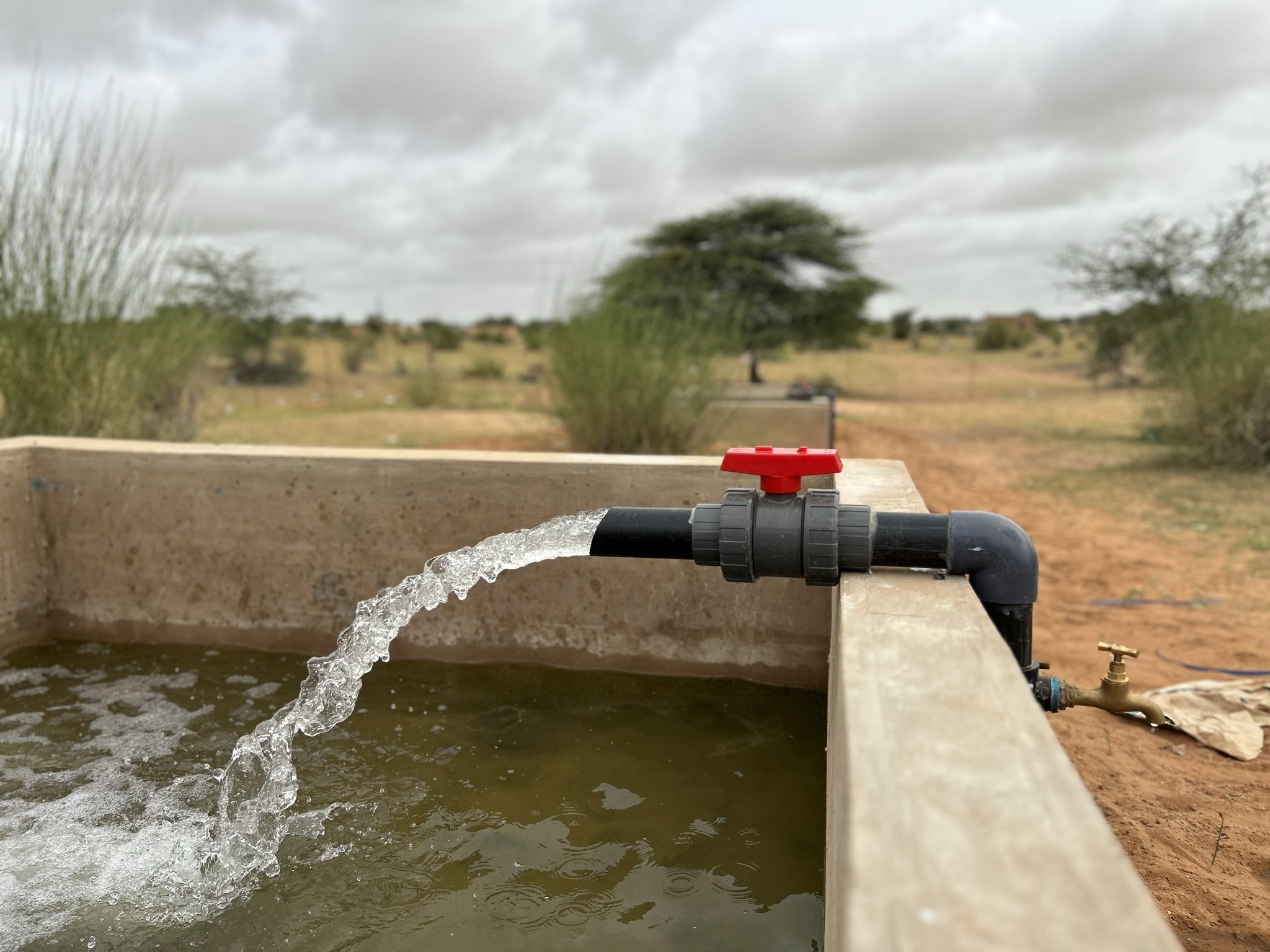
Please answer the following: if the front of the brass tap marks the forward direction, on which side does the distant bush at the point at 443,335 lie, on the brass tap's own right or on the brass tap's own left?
on the brass tap's own left

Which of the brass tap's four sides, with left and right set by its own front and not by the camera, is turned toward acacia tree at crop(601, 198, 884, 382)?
left

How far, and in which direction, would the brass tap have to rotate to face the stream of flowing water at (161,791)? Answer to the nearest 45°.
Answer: approximately 180°

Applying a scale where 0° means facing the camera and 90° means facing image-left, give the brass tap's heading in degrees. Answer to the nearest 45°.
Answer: approximately 270°

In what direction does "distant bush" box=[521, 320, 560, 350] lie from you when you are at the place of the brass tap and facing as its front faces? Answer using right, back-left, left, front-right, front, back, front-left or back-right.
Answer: back-left

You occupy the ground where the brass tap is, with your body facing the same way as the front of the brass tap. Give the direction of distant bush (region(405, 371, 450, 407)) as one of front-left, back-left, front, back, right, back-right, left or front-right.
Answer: back-left

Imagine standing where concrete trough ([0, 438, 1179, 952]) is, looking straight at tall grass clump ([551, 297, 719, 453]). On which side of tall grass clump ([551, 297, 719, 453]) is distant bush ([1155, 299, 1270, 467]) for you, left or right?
right

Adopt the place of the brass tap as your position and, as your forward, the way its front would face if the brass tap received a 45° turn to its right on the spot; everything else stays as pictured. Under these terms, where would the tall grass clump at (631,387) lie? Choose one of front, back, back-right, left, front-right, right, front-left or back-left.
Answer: back

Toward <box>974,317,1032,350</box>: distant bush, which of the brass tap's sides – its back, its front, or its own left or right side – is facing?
left

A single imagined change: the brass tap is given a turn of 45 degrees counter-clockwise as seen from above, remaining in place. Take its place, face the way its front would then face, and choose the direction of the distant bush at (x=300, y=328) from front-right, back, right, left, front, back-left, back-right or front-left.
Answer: left

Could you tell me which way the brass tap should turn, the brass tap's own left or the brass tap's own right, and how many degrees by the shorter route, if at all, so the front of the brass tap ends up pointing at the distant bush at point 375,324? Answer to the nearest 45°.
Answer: approximately 135° to the brass tap's own left

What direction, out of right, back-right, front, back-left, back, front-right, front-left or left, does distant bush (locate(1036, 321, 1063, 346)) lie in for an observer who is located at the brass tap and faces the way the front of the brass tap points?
left

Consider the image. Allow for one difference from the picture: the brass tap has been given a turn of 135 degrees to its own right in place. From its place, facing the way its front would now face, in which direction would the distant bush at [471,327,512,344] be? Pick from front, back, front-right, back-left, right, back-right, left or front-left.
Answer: right
